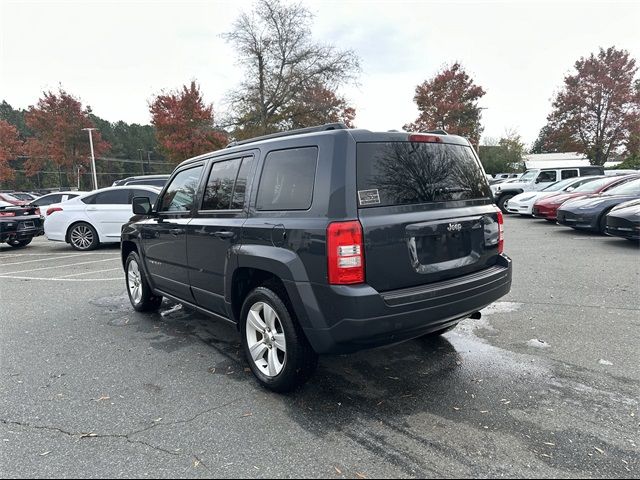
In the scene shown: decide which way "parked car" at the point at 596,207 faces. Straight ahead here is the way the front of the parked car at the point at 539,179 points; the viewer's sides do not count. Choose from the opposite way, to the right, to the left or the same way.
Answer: the same way

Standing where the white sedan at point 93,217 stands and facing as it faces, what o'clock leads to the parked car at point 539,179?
The parked car is roughly at 12 o'clock from the white sedan.

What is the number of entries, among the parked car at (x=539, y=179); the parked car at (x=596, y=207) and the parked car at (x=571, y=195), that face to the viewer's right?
0

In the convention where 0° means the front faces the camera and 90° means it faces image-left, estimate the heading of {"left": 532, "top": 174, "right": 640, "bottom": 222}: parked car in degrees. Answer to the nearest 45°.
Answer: approximately 45°

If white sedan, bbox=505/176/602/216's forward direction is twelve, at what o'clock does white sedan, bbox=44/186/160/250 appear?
white sedan, bbox=44/186/160/250 is roughly at 12 o'clock from white sedan, bbox=505/176/602/216.

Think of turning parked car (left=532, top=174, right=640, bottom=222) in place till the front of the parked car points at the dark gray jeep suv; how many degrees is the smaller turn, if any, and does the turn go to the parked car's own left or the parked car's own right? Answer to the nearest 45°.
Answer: approximately 45° to the parked car's own left

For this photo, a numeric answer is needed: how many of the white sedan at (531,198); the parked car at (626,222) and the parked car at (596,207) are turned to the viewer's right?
0

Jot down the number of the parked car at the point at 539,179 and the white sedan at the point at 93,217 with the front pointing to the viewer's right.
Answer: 1

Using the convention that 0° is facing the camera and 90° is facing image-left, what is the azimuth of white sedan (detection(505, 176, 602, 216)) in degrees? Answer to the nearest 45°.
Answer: approximately 45°

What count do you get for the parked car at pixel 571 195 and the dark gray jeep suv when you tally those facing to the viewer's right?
0

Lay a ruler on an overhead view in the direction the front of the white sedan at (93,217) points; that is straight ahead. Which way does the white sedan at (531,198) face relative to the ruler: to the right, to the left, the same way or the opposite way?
the opposite way

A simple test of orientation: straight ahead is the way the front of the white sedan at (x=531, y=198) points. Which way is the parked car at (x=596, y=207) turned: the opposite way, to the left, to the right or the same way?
the same way

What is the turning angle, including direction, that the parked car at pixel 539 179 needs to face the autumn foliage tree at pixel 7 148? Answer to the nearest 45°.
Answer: approximately 45° to its right

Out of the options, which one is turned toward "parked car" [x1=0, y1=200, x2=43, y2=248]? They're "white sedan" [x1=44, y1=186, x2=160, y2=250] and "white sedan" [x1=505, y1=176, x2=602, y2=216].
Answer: "white sedan" [x1=505, y1=176, x2=602, y2=216]

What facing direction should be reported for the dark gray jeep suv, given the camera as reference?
facing away from the viewer and to the left of the viewer

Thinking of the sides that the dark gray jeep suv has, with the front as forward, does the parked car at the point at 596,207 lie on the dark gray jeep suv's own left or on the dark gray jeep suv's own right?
on the dark gray jeep suv's own right

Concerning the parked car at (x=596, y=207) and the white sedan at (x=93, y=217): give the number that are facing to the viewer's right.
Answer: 1

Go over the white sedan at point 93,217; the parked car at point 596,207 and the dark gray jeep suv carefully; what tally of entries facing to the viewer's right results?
1

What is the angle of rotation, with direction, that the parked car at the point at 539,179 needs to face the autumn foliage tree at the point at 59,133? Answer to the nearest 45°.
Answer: approximately 45° to its right

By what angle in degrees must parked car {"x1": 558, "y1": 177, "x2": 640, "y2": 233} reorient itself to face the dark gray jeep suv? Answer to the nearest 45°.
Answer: approximately 45° to its left

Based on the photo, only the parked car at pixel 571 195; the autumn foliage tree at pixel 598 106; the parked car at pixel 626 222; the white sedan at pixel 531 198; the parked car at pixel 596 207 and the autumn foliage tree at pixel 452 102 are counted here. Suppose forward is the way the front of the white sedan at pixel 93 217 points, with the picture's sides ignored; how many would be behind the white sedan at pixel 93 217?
0

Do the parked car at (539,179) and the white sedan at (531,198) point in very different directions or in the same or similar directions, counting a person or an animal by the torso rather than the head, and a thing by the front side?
same or similar directions

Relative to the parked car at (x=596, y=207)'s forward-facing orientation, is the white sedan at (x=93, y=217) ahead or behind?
ahead
